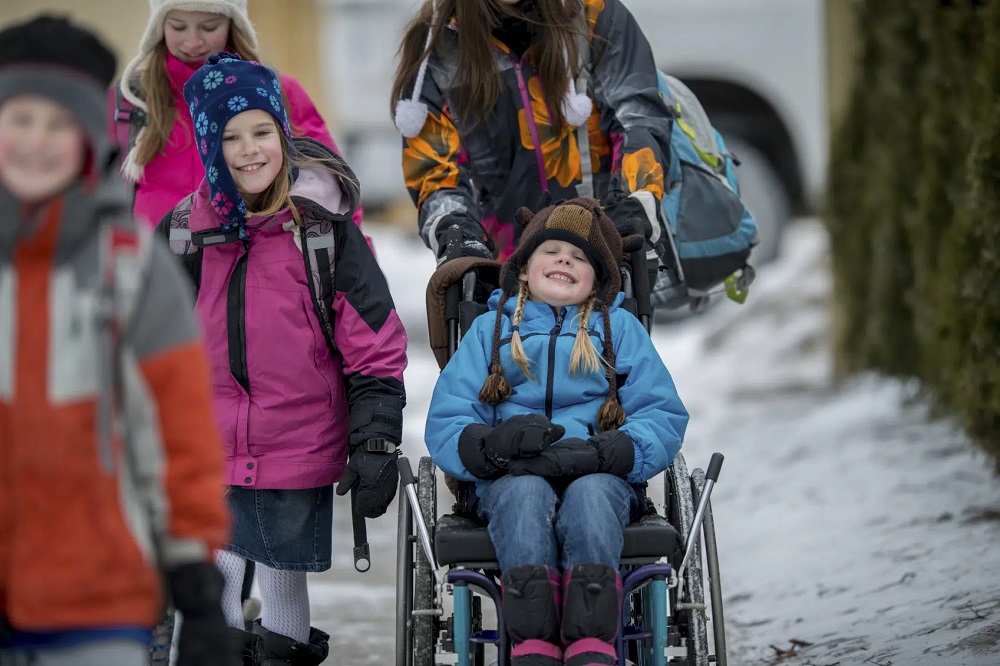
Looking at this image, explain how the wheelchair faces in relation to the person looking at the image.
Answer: facing the viewer

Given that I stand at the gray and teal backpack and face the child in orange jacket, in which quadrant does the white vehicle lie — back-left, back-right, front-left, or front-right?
back-right

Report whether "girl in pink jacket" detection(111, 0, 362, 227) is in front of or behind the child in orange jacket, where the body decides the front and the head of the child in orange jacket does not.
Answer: behind

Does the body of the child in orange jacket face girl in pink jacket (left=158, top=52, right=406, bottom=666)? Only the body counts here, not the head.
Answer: no

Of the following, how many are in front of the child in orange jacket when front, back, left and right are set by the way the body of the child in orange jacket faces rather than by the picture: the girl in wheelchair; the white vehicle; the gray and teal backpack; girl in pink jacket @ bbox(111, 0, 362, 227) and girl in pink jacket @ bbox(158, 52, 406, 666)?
0

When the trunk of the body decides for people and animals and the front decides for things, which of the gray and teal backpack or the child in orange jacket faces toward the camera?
the child in orange jacket

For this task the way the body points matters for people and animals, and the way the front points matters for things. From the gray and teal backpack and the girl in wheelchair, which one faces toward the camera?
the girl in wheelchair

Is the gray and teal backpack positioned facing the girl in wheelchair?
no

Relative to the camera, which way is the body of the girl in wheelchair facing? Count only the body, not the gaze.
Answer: toward the camera

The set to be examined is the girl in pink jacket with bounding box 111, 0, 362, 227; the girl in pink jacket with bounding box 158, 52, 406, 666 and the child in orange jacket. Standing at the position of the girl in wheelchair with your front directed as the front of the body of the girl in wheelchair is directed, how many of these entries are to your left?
0

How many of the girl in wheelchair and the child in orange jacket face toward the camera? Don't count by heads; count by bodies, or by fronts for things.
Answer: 2

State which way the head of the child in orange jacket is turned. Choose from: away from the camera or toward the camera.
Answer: toward the camera

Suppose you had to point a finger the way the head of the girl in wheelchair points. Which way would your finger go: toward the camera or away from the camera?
toward the camera

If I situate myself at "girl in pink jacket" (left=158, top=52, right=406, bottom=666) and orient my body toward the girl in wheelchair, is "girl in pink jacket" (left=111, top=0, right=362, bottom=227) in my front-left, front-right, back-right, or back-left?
back-left

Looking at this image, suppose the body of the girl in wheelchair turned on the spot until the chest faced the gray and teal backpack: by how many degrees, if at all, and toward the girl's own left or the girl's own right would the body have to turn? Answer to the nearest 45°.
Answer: approximately 135° to the girl's own left

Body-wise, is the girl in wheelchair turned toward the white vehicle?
no

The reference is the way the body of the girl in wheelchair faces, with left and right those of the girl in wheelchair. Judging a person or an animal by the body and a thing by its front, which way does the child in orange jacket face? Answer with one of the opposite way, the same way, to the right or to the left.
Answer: the same way

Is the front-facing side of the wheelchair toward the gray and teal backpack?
no
